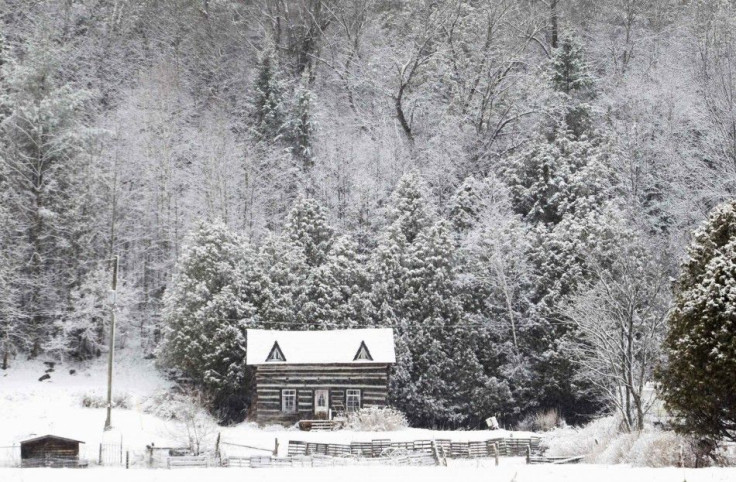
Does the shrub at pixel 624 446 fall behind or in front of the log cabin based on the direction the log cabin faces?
in front

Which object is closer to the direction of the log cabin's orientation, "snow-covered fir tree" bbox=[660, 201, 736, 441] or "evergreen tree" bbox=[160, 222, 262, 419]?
the snow-covered fir tree

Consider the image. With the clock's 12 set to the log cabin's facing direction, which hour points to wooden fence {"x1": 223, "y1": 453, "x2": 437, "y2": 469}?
The wooden fence is roughly at 12 o'clock from the log cabin.

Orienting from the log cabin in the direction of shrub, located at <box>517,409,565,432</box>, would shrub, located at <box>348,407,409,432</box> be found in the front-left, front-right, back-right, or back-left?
front-right

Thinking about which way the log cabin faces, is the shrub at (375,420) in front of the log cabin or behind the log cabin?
in front

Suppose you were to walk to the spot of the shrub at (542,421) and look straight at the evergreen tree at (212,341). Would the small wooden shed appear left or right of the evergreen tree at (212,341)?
left

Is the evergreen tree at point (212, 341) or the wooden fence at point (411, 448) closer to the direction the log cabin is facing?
the wooden fence

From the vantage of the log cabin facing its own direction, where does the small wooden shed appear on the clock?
The small wooden shed is roughly at 1 o'clock from the log cabin.

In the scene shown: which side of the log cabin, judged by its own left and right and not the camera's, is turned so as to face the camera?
front

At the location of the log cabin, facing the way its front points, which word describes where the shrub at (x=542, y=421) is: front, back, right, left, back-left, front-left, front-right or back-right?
left

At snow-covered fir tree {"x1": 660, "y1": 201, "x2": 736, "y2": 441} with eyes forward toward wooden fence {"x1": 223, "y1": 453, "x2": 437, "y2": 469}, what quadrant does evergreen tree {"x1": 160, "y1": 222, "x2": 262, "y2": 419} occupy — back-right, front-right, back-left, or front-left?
front-right

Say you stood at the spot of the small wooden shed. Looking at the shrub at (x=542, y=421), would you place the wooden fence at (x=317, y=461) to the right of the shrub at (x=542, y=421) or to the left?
right
